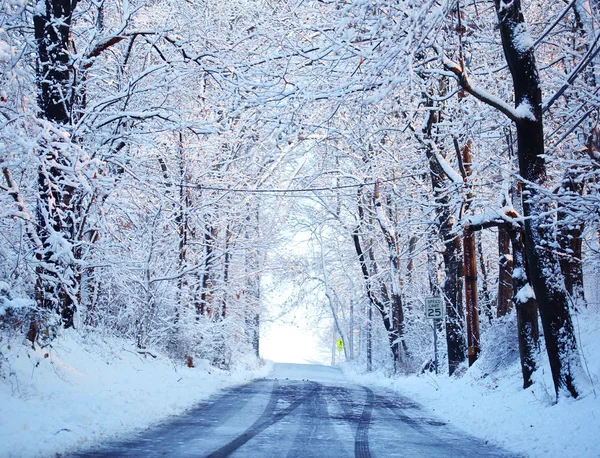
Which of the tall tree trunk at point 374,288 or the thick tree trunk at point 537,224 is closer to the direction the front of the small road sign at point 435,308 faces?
the thick tree trunk

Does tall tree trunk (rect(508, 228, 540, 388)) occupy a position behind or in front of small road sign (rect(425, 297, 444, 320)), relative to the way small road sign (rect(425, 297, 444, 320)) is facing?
in front

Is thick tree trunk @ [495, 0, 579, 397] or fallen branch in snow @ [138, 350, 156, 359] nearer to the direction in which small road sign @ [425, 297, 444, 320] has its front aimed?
the thick tree trunk

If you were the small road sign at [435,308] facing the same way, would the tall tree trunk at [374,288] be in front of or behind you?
behind

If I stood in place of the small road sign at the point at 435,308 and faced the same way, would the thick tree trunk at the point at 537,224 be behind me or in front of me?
in front

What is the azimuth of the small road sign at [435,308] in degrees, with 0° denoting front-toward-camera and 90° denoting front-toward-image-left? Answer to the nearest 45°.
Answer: approximately 0°
